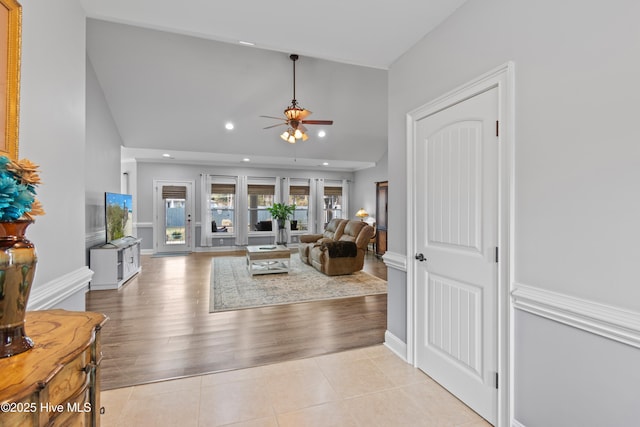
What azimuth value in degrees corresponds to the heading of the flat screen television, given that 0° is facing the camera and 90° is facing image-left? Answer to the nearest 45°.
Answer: approximately 315°

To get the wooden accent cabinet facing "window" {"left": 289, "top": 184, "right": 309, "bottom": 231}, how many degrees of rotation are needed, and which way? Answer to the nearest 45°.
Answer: approximately 90° to its left

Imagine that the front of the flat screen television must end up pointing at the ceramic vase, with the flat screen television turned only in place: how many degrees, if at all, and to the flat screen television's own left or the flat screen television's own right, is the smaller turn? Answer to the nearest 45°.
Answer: approximately 45° to the flat screen television's own right

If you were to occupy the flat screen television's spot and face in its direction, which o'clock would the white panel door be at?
The white panel door is roughly at 1 o'clock from the flat screen television.

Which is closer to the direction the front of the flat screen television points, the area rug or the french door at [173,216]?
the area rug

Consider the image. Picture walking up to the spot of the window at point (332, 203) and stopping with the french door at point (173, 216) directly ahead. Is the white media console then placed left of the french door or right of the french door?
left

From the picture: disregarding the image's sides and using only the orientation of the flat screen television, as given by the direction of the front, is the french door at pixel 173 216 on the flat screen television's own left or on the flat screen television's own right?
on the flat screen television's own left

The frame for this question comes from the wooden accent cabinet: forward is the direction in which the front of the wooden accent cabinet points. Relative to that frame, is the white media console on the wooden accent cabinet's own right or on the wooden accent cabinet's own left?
on the wooden accent cabinet's own left

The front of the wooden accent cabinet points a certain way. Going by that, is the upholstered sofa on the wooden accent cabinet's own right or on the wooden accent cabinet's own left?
on the wooden accent cabinet's own left

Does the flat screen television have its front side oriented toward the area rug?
yes

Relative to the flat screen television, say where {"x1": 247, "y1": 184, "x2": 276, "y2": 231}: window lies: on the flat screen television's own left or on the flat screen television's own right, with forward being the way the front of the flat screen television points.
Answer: on the flat screen television's own left

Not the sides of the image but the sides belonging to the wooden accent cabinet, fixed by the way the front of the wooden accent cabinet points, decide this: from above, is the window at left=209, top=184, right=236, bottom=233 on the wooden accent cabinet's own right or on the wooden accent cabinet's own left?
on the wooden accent cabinet's own left

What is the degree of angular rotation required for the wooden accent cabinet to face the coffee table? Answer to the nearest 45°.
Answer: approximately 90° to its left

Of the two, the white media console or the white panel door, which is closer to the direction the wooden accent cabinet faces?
the white panel door

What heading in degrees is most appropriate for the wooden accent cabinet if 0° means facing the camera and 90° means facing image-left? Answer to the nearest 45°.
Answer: approximately 315°

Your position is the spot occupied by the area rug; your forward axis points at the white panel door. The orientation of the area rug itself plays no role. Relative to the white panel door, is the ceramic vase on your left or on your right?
right

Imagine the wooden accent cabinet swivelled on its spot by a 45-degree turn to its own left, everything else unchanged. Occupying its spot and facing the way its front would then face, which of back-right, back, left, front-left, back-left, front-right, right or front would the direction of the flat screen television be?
left
